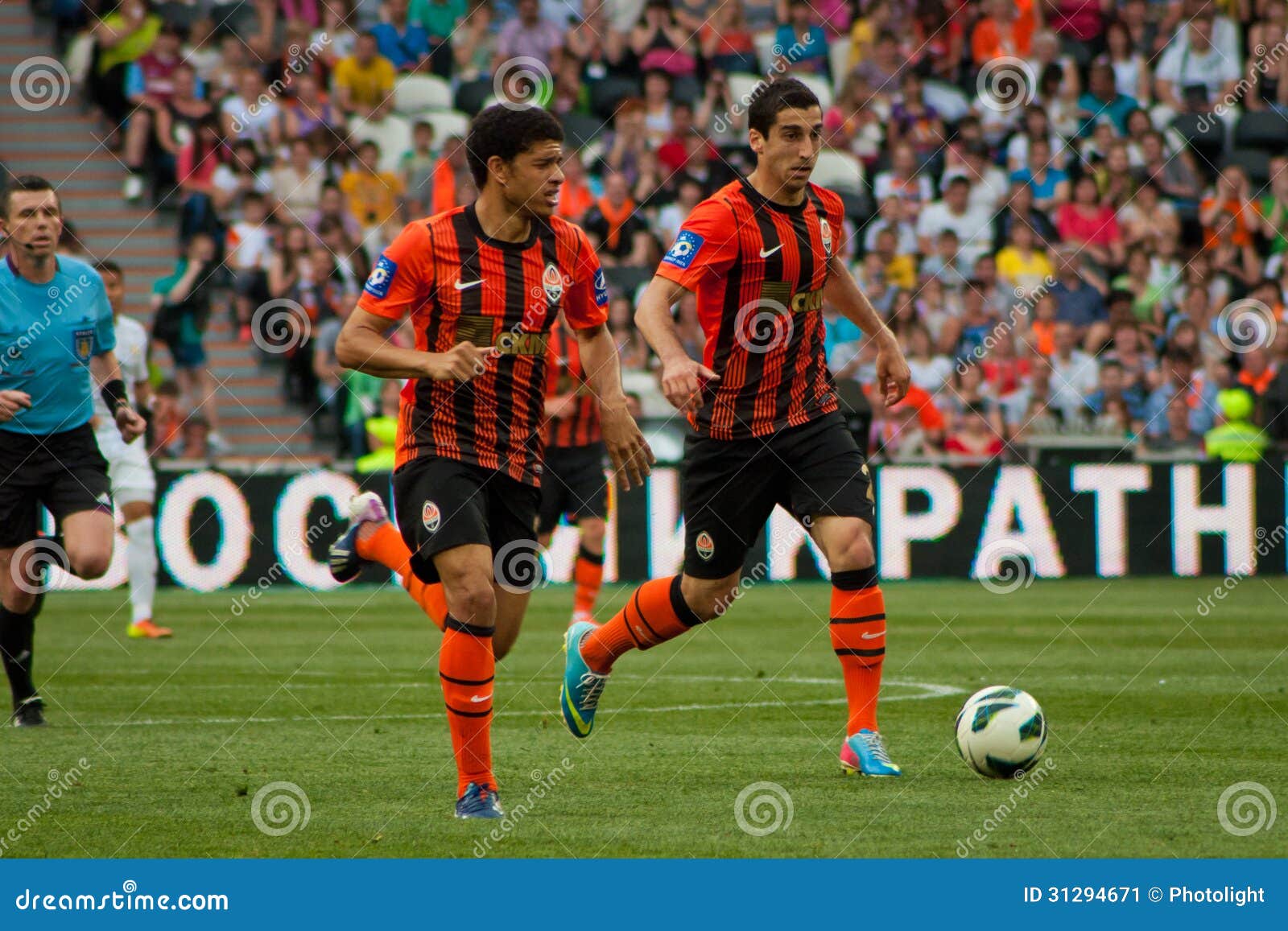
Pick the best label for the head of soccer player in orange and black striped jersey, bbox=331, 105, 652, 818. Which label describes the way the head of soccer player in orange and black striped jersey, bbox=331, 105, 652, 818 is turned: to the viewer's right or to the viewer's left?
to the viewer's right

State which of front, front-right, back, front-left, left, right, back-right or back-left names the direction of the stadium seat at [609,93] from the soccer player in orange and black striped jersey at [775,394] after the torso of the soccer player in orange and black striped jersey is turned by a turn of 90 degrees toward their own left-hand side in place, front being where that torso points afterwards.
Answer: front-left

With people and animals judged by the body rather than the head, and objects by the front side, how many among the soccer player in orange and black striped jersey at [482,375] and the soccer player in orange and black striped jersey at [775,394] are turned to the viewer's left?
0

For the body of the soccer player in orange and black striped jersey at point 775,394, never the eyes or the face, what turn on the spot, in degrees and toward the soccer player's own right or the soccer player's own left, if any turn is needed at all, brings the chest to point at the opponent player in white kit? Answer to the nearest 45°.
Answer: approximately 180°

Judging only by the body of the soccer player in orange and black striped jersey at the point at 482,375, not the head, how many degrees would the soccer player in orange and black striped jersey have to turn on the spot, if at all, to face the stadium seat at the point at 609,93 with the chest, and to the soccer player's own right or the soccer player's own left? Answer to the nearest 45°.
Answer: approximately 135° to the soccer player's own left

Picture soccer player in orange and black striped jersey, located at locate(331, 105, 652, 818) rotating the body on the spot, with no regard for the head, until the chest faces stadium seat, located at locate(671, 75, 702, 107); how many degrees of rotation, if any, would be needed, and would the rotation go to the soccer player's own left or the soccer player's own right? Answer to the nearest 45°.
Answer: approximately 135° to the soccer player's own left

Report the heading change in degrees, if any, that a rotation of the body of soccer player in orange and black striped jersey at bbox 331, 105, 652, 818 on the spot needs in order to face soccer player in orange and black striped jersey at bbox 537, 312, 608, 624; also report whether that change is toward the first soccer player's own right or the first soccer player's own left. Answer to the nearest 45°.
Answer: approximately 135° to the first soccer player's own left

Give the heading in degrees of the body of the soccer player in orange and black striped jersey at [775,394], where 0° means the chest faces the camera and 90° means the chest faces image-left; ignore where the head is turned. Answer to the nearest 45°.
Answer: approximately 315°

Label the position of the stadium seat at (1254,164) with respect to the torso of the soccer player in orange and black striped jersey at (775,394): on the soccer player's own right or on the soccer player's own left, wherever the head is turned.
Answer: on the soccer player's own left

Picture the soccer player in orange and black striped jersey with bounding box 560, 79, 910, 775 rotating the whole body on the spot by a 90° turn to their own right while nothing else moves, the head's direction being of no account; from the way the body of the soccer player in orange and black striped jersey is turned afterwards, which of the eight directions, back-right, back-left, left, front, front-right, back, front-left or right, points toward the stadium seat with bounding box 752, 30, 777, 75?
back-right

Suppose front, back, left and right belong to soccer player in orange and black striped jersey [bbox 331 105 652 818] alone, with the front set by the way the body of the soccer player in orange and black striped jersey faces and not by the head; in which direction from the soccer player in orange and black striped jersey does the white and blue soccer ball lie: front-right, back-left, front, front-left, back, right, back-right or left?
front-left

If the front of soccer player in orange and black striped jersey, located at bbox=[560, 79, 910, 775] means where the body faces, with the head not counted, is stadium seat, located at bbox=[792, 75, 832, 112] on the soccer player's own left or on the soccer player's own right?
on the soccer player's own left

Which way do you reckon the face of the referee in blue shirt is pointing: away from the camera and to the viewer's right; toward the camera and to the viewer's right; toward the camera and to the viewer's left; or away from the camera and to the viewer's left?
toward the camera and to the viewer's right

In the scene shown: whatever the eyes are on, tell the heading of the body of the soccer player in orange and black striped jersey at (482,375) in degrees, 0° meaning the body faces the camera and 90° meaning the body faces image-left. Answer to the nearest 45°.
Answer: approximately 315°
